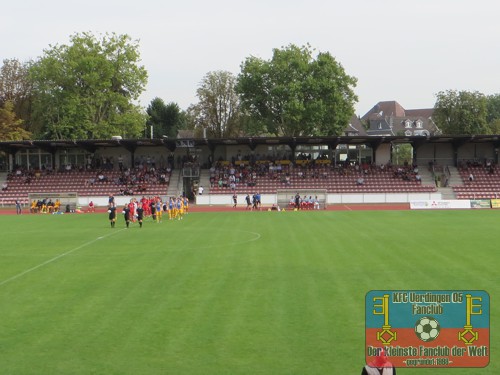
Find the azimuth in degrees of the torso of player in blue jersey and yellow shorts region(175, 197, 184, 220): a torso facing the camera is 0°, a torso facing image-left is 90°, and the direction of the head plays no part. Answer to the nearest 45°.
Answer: approximately 45°
